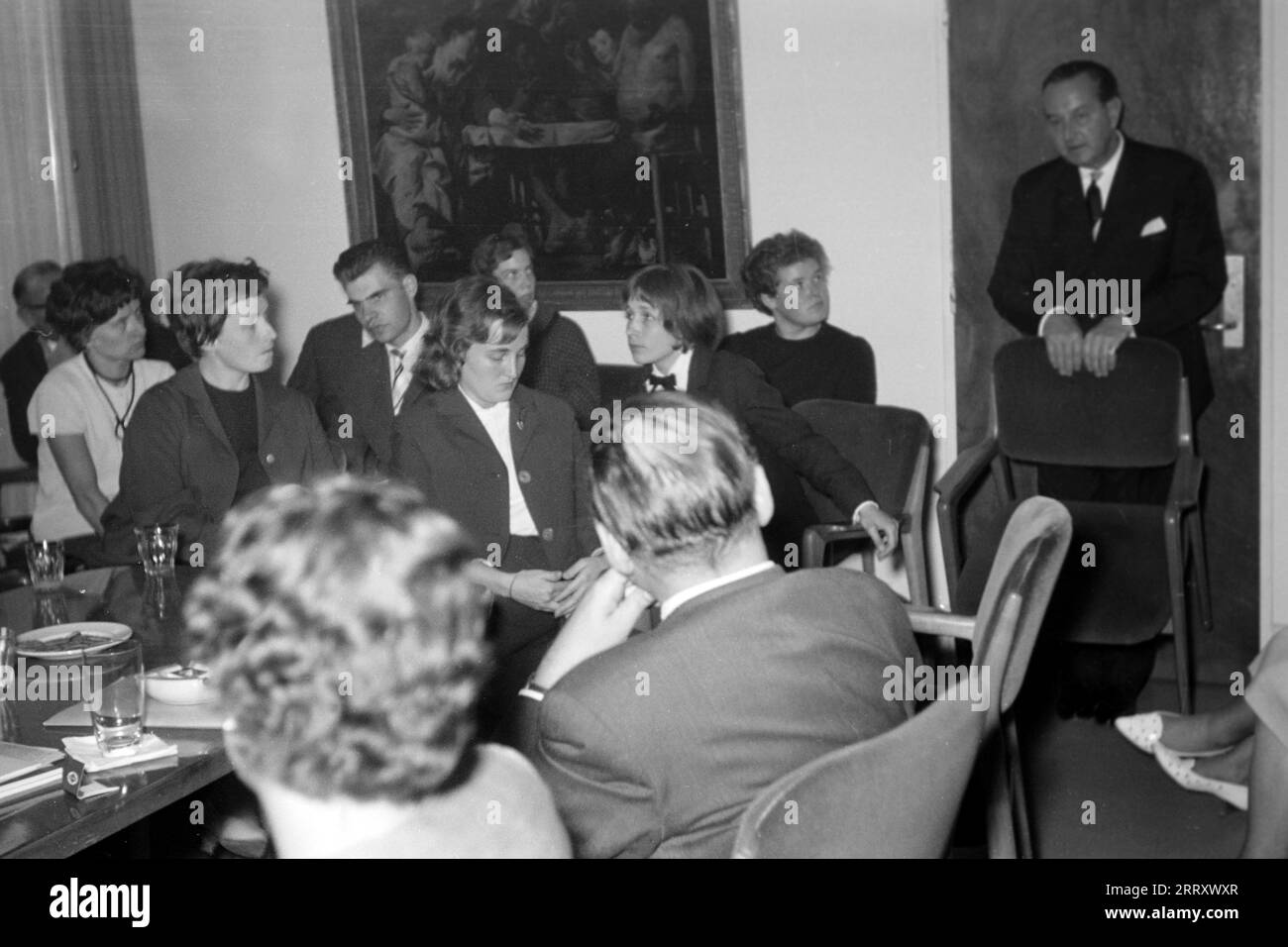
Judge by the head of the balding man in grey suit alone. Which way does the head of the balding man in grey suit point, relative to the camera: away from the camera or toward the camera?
away from the camera

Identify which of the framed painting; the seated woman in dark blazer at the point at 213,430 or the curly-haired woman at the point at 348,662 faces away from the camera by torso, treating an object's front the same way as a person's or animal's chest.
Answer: the curly-haired woman

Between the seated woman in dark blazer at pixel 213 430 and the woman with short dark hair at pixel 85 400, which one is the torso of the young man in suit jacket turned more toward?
the seated woman in dark blazer

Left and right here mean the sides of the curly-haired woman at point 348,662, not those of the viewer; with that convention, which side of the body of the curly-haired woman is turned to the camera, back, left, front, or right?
back

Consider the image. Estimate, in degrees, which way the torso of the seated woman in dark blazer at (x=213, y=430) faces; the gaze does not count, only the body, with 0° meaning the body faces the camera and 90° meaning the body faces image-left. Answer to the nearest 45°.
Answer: approximately 315°

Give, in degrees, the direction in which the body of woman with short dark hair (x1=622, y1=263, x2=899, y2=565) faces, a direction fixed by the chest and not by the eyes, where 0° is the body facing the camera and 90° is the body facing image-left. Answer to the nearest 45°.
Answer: approximately 45°

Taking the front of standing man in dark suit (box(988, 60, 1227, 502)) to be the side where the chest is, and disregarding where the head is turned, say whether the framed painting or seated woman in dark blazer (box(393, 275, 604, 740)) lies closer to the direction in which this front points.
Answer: the seated woman in dark blazer

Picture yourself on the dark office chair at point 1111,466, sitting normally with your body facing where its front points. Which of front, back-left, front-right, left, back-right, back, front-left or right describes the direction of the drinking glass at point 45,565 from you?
front-right

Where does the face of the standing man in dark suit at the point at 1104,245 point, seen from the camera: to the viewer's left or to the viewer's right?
to the viewer's left

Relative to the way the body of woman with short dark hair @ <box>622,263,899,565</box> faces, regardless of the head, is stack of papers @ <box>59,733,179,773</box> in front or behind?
in front

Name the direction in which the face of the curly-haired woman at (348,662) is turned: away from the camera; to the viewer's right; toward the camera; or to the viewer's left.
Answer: away from the camera
